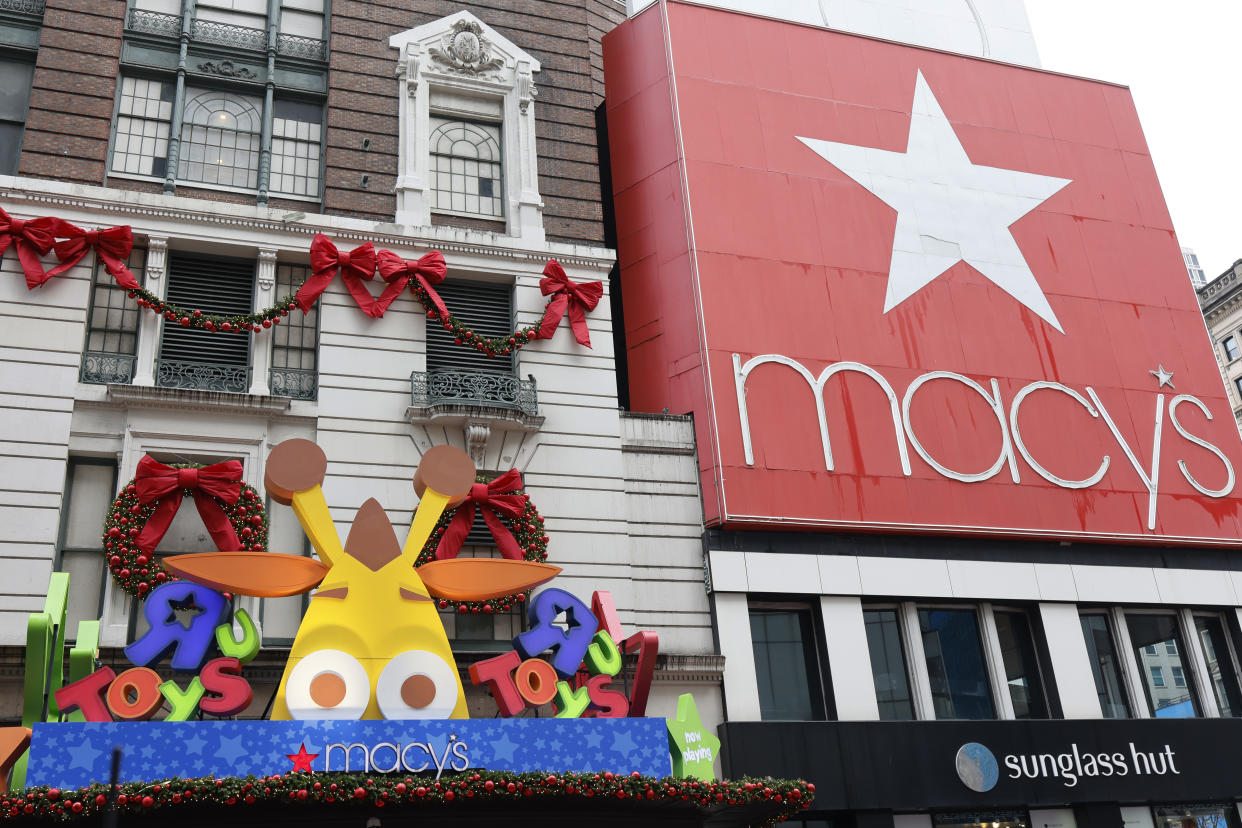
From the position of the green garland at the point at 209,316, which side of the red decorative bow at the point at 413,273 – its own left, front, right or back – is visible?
right

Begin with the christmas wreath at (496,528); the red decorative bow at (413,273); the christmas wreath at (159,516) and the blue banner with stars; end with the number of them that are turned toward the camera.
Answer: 4

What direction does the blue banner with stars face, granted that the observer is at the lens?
facing the viewer

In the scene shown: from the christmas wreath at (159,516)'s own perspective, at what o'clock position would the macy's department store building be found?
The macy's department store building is roughly at 9 o'clock from the christmas wreath.

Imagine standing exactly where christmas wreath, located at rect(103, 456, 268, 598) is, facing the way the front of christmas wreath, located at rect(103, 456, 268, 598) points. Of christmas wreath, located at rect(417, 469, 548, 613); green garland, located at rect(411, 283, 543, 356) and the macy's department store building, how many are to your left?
3

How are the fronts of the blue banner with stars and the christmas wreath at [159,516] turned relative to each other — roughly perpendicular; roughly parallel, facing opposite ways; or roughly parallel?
roughly parallel

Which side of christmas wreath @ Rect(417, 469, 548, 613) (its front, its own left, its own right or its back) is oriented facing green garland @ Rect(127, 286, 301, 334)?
right

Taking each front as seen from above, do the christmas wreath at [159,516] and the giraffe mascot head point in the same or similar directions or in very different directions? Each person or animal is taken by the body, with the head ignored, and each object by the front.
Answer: same or similar directions

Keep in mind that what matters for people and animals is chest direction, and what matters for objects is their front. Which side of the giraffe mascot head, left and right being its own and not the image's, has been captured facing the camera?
front
